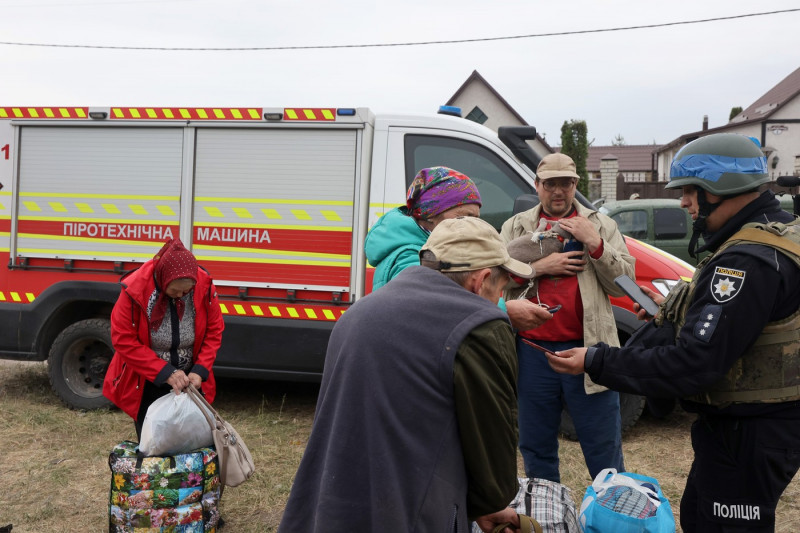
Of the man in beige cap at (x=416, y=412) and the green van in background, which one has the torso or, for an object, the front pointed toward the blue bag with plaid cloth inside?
the man in beige cap

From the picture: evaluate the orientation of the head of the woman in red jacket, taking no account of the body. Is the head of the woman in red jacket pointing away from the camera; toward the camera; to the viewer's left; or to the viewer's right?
toward the camera

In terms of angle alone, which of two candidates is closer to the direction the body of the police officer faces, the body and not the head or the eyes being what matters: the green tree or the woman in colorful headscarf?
the woman in colorful headscarf

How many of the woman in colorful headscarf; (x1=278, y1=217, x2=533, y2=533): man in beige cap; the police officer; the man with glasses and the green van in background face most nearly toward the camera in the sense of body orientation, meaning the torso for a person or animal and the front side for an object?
1

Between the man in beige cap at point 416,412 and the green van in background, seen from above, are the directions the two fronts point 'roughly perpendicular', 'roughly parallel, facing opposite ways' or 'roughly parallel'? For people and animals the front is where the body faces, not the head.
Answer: roughly perpendicular

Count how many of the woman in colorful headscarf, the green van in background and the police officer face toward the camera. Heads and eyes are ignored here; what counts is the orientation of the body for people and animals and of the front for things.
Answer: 0

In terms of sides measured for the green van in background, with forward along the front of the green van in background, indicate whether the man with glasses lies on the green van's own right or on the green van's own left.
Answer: on the green van's own left

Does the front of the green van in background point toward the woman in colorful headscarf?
no

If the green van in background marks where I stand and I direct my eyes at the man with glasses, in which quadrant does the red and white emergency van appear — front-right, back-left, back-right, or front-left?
front-right

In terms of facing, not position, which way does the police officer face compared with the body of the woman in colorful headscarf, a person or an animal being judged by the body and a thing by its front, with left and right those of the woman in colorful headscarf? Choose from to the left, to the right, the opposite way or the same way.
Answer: the opposite way

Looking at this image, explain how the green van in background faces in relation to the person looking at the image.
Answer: facing to the left of the viewer

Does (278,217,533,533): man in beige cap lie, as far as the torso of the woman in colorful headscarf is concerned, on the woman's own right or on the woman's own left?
on the woman's own right

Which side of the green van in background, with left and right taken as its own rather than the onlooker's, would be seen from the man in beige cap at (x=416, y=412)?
left

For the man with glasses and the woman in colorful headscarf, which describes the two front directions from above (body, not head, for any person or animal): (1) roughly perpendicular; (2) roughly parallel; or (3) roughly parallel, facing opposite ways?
roughly perpendicular

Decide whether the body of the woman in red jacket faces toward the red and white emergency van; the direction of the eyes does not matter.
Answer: no

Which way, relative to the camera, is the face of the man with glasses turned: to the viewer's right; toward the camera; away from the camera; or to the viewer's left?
toward the camera

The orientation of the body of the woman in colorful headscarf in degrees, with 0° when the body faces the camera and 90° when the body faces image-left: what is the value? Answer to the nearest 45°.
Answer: approximately 270°

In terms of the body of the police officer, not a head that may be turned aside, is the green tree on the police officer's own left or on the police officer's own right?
on the police officer's own right

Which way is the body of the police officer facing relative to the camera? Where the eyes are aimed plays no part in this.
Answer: to the viewer's left

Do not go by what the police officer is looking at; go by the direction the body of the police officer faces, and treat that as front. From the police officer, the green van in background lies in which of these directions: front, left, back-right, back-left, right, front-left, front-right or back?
right

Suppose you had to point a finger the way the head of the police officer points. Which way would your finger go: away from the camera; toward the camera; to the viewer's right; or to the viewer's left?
to the viewer's left
